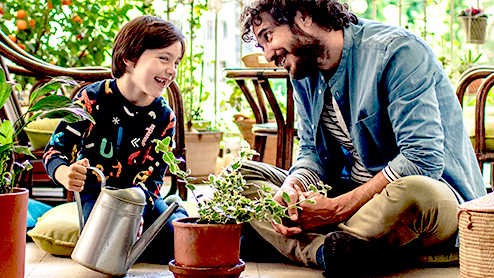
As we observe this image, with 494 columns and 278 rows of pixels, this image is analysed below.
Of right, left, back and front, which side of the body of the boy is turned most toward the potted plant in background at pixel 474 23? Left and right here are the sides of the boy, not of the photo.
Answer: left

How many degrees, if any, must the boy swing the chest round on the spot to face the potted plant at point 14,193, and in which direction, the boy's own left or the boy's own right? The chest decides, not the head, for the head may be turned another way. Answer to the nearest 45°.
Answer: approximately 45° to the boy's own right

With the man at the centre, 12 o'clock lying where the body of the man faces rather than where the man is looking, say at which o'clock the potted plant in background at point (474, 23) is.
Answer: The potted plant in background is roughly at 5 o'clock from the man.

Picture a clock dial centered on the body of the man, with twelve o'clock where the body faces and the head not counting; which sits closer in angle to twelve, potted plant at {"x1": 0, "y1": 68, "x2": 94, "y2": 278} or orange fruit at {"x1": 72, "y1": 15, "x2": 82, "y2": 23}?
the potted plant

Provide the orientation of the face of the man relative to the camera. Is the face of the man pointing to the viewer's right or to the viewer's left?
to the viewer's left
